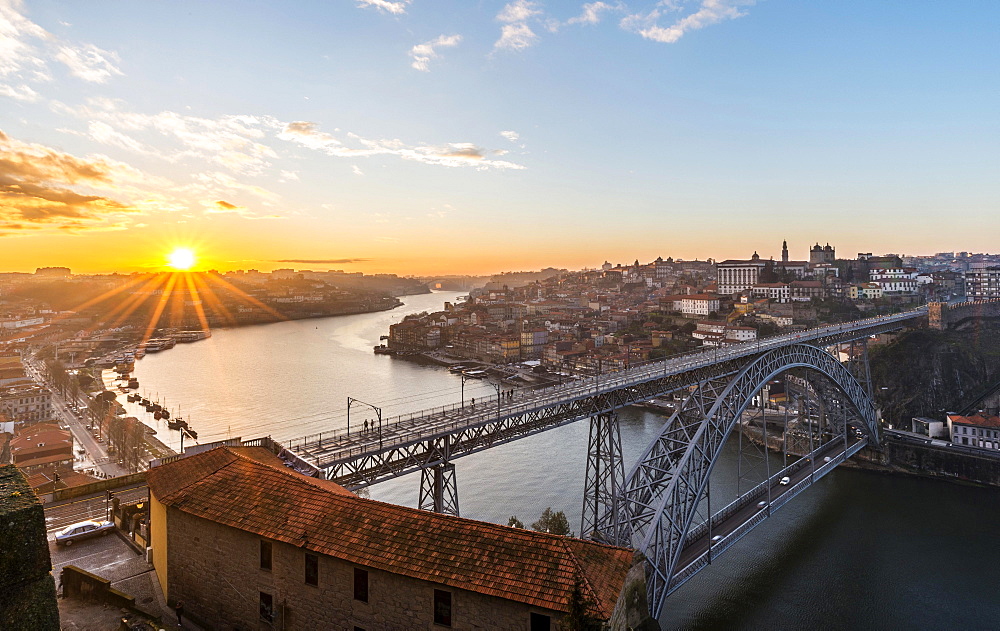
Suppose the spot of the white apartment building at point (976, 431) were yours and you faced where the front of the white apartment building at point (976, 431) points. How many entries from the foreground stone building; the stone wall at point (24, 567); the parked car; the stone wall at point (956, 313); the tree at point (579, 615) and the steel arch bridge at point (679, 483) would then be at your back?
1

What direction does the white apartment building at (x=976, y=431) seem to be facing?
toward the camera

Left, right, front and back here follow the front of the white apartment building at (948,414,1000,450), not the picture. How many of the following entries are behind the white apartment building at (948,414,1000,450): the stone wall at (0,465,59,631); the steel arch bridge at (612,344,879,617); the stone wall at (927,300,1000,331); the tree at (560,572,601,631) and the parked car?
1

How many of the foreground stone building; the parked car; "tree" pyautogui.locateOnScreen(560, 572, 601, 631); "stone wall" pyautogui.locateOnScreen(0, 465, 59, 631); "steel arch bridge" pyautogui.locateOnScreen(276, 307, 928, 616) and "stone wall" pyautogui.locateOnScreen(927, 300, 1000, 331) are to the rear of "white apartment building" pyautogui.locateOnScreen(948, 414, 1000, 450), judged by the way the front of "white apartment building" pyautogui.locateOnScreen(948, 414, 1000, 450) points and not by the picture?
1

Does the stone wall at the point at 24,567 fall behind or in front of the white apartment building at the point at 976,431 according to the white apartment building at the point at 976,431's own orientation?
in front

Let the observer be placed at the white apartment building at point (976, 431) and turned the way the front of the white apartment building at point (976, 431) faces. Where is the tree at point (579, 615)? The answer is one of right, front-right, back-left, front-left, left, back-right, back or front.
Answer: front

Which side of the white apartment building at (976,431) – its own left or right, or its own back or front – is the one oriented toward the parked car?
front

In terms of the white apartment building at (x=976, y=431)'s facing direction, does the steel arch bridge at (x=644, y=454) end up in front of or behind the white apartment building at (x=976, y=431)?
in front

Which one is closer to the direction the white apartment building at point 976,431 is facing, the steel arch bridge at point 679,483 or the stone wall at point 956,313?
the steel arch bridge

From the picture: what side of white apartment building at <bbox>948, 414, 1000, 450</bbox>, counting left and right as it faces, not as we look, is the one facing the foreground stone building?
front

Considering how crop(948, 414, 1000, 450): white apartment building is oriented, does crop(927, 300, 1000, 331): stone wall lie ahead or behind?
behind

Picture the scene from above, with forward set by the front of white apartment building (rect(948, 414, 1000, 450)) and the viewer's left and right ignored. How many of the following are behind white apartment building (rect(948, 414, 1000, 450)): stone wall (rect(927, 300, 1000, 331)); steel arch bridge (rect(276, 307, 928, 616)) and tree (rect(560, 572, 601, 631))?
1

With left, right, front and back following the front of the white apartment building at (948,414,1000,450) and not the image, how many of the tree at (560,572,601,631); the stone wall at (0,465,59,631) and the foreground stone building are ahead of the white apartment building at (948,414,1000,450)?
3
